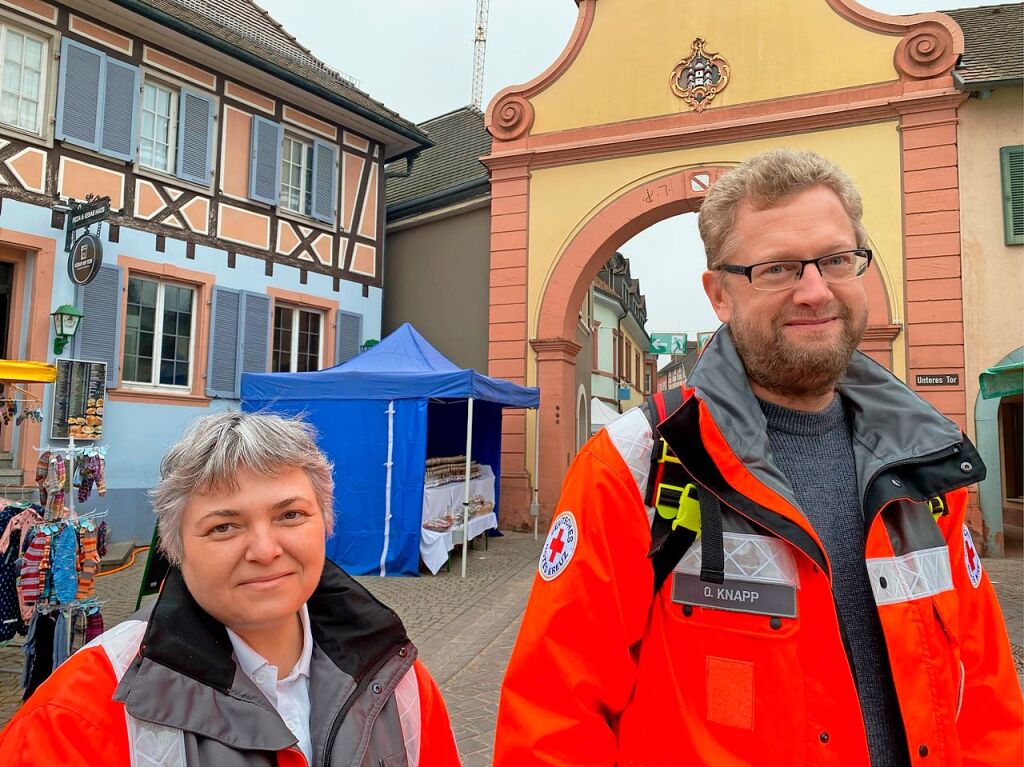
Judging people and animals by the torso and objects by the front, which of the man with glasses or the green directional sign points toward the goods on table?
the green directional sign

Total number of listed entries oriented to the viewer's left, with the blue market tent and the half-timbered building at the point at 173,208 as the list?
0

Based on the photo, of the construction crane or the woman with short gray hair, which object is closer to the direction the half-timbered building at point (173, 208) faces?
the woman with short gray hair

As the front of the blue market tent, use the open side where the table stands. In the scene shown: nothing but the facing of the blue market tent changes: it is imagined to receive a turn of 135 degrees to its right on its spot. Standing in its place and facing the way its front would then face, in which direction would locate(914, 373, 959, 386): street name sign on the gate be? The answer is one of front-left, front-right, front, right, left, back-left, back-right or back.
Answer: back

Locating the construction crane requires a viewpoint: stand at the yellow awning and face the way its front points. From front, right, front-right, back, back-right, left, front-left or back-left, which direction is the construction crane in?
left

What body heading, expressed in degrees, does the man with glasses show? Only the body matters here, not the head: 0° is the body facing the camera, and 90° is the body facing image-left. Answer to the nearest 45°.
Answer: approximately 315°

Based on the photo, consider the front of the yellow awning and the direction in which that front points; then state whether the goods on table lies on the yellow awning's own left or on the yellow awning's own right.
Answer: on the yellow awning's own left

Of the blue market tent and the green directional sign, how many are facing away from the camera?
0

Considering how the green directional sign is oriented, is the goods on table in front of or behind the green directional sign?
in front

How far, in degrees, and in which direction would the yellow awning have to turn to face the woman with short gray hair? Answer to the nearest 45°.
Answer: approximately 45° to its right

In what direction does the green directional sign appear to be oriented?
toward the camera

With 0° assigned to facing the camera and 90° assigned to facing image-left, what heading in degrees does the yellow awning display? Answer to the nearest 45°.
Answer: approximately 315°

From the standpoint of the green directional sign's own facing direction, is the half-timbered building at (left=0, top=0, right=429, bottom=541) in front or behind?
in front

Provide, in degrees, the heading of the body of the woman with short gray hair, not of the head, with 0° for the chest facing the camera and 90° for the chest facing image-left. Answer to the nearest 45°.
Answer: approximately 315°

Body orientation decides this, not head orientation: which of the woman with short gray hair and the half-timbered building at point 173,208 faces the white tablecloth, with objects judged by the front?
the half-timbered building
